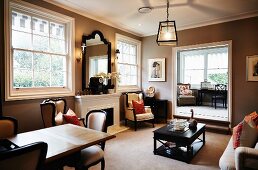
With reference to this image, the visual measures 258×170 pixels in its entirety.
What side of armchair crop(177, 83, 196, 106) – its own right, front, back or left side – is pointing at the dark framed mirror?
right

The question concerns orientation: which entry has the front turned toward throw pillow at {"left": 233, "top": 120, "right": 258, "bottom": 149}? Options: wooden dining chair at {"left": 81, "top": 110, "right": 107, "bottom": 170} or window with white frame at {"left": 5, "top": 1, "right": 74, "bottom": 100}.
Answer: the window with white frame

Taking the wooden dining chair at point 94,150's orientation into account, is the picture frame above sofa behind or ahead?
behind

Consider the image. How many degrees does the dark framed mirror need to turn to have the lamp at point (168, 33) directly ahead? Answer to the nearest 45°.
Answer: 0° — it already faces it

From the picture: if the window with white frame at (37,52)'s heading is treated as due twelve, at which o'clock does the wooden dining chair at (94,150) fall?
The wooden dining chair is roughly at 1 o'clock from the window with white frame.

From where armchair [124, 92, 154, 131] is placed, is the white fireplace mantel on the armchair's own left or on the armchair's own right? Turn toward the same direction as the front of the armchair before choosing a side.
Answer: on the armchair's own right

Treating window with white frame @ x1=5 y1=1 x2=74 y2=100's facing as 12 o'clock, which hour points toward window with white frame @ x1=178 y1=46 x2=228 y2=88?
window with white frame @ x1=178 y1=46 x2=228 y2=88 is roughly at 10 o'clock from window with white frame @ x1=5 y1=1 x2=74 y2=100.

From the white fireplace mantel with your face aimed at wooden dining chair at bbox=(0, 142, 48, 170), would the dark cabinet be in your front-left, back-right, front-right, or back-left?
back-left

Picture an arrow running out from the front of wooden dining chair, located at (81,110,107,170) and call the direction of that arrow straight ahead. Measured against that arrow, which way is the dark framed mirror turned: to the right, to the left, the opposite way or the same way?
to the left

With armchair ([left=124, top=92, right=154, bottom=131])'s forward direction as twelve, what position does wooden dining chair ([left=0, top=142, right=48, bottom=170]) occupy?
The wooden dining chair is roughly at 2 o'clock from the armchair.

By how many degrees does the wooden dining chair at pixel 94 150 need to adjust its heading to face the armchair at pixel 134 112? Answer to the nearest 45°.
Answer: approximately 180°
